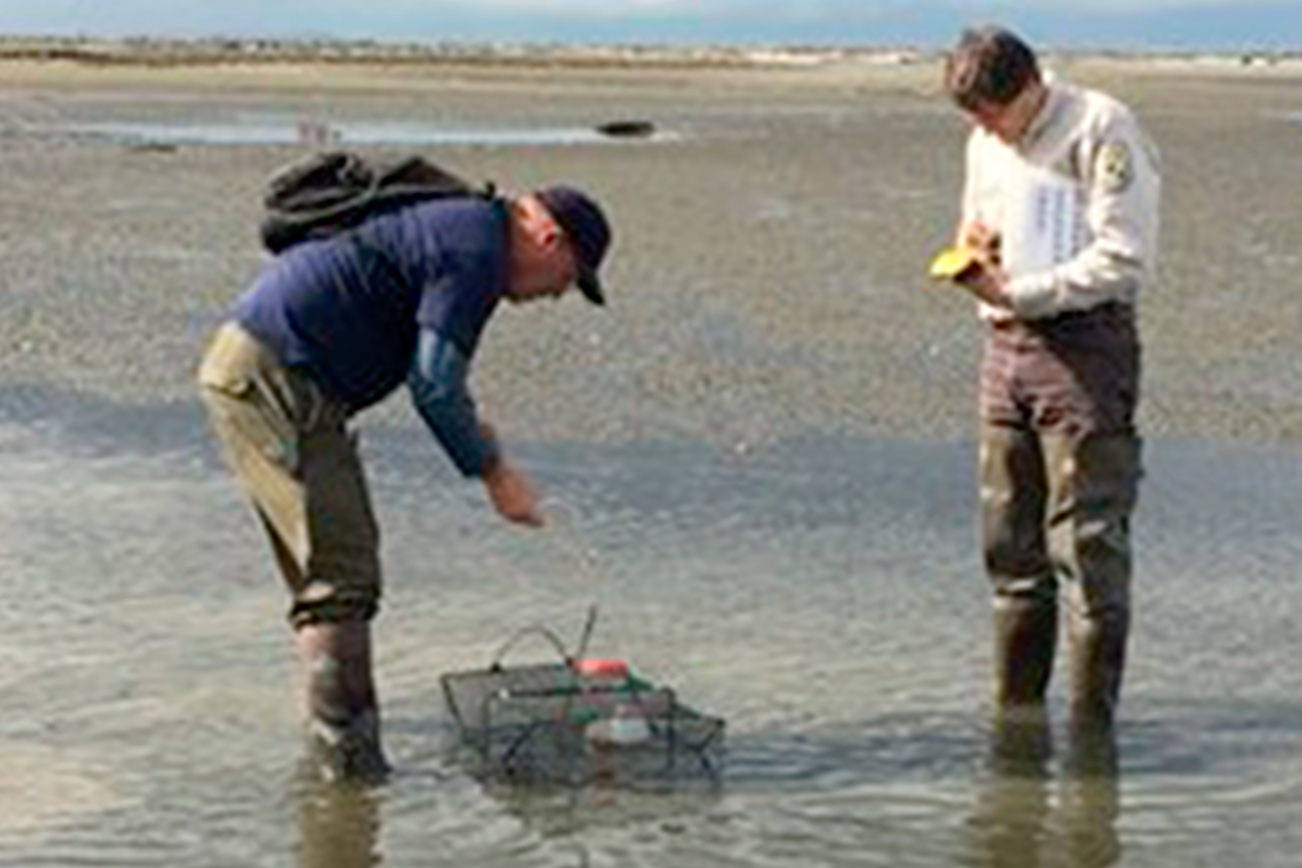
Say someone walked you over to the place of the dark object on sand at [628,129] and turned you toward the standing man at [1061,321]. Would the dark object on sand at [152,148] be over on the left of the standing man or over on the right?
right

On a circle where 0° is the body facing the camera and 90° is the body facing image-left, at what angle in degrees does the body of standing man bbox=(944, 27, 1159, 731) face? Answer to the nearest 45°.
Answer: approximately 45°

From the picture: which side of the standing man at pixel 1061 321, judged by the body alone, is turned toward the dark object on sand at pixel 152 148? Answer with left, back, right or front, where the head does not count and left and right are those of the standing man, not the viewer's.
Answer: right

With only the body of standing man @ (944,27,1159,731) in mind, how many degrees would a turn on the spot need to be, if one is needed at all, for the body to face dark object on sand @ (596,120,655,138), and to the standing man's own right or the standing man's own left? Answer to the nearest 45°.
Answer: approximately 135° to the standing man's own right

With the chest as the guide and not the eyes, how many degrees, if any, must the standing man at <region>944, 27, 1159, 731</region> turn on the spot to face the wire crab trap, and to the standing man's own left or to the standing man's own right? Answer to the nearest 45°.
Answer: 0° — they already face it
